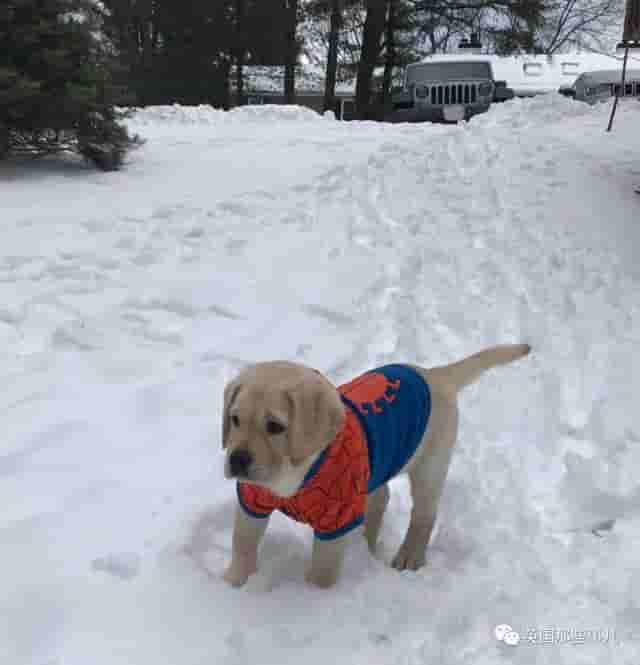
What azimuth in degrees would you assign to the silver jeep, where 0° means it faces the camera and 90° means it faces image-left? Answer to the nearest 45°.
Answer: approximately 0°

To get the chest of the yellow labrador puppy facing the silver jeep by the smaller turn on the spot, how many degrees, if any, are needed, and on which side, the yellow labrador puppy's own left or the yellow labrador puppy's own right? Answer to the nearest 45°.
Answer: approximately 135° to the yellow labrador puppy's own right

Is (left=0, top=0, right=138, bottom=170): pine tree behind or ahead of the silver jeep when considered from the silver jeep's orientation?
ahead

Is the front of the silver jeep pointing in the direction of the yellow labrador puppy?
yes

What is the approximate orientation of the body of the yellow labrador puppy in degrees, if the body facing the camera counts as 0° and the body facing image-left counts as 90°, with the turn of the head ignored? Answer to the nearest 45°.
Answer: approximately 45°

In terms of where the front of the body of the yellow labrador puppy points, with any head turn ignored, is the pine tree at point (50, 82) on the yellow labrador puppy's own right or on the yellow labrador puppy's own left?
on the yellow labrador puppy's own right

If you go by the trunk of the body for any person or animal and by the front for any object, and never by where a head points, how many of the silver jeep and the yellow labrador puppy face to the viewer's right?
0

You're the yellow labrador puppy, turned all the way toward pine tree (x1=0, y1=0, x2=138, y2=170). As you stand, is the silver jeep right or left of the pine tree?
right
